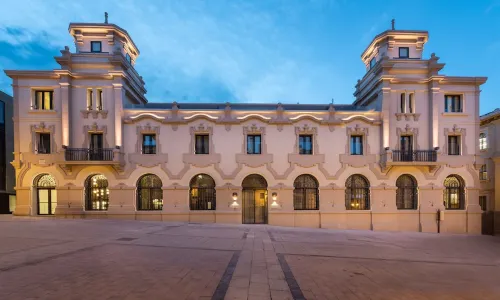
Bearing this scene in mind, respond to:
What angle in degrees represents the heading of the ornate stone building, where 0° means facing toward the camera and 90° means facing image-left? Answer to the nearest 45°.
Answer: approximately 0°
